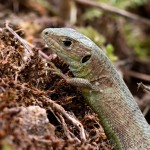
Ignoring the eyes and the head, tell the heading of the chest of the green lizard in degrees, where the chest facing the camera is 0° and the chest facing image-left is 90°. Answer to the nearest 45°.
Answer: approximately 90°

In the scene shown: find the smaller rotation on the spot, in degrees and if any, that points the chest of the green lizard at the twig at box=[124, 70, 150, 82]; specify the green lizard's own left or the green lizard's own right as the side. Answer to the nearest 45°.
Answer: approximately 90° to the green lizard's own right
